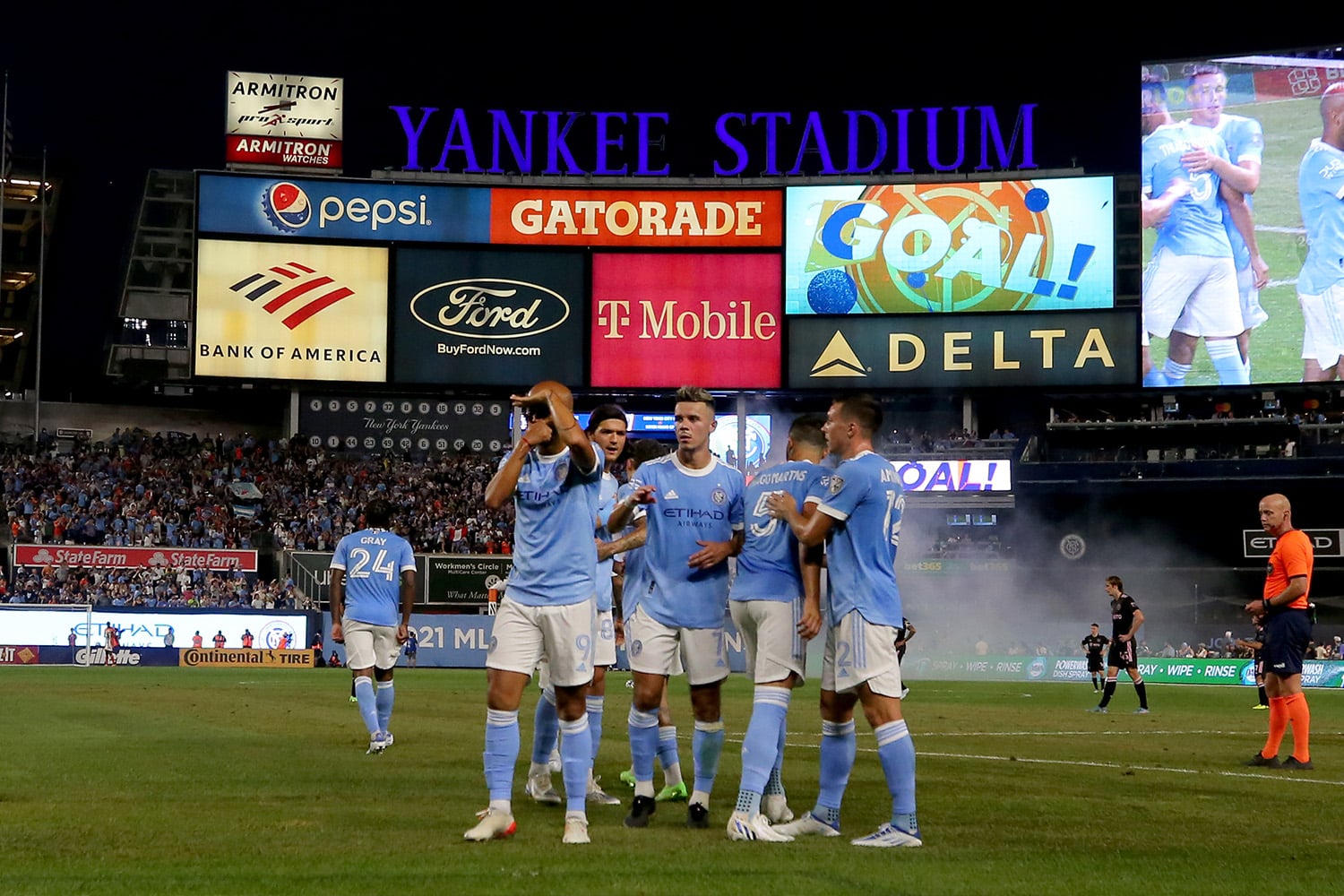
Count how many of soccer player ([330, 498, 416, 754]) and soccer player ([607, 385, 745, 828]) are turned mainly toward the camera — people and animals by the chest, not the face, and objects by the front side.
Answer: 1

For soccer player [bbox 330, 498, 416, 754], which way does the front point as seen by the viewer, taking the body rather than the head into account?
away from the camera

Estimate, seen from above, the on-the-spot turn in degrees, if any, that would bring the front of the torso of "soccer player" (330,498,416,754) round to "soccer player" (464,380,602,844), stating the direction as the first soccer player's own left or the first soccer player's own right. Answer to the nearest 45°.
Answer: approximately 180°

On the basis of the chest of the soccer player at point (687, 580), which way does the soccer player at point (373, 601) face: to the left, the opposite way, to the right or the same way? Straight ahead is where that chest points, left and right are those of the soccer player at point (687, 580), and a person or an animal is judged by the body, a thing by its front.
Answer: the opposite way

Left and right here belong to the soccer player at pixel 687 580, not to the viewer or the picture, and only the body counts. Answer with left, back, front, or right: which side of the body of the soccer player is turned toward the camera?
front

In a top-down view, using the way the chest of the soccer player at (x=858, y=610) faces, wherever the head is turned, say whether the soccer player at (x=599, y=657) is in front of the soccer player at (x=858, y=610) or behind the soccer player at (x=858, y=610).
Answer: in front

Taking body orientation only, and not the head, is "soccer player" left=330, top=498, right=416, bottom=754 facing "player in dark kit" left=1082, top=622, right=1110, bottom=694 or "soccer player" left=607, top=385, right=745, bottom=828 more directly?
the player in dark kit

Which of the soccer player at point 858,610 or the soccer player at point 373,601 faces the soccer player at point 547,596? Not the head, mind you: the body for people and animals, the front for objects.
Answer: the soccer player at point 858,610

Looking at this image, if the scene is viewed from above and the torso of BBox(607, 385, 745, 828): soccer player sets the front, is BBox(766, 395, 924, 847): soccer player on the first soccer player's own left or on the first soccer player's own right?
on the first soccer player's own left

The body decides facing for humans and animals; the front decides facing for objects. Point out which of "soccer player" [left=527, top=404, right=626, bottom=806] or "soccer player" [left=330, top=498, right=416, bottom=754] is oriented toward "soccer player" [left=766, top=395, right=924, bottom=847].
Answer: "soccer player" [left=527, top=404, right=626, bottom=806]

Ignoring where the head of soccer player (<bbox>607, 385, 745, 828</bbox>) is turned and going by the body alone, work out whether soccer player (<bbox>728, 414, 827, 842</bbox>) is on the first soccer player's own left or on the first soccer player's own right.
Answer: on the first soccer player's own left

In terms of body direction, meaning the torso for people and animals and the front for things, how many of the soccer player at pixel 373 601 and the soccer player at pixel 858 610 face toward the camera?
0

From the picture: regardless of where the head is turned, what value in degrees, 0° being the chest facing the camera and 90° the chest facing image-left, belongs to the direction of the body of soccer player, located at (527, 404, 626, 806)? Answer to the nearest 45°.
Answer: approximately 315°

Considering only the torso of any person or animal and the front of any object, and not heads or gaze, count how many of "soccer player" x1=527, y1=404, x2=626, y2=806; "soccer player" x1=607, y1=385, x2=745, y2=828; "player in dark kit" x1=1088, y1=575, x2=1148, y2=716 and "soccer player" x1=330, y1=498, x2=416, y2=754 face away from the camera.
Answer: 1
